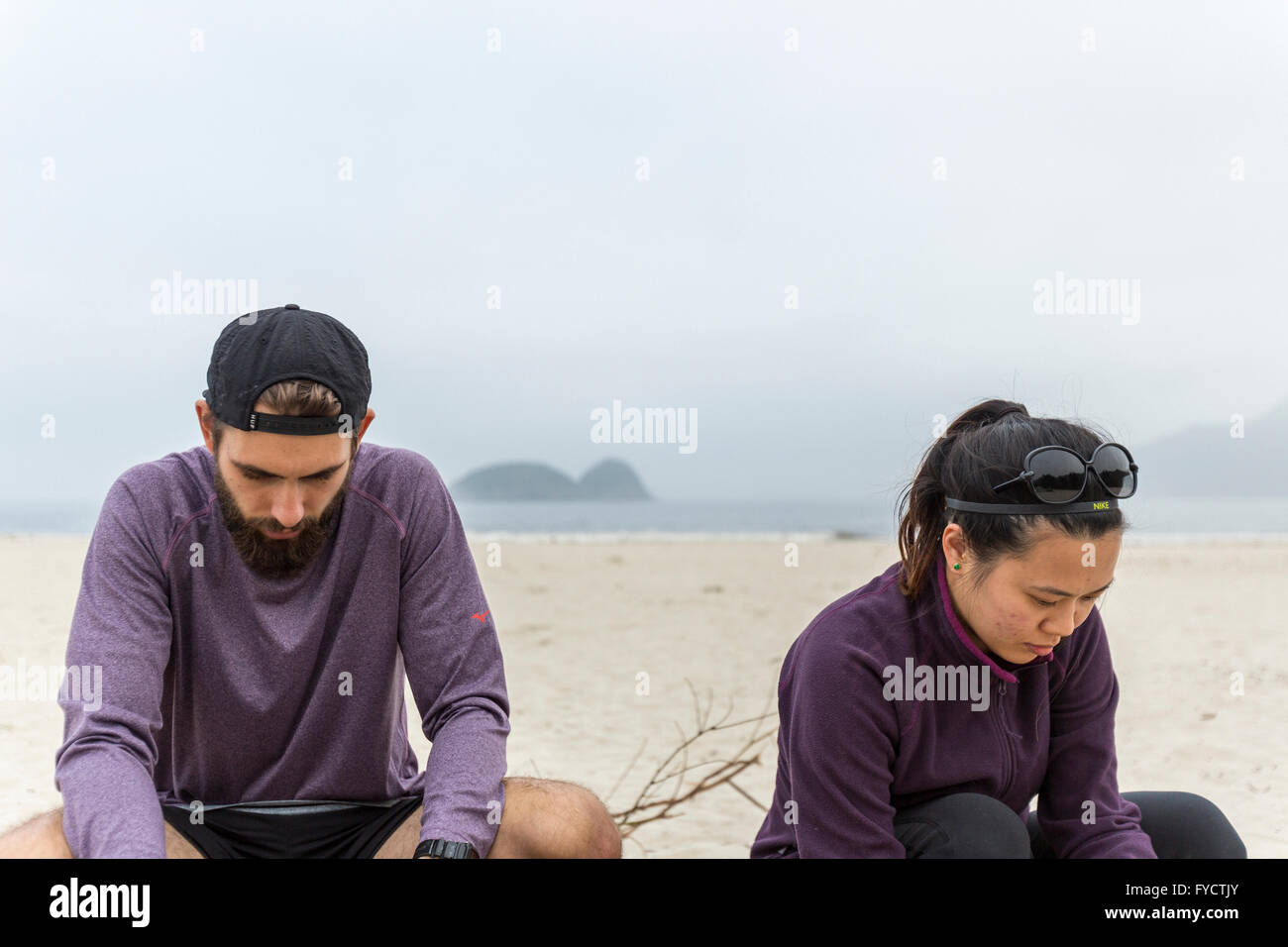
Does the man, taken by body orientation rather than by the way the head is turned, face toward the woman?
no

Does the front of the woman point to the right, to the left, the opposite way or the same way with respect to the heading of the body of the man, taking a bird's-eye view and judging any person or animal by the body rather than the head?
the same way

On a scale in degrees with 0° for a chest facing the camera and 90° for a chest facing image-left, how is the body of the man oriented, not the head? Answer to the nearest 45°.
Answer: approximately 0°

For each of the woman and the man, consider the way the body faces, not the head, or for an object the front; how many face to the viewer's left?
0

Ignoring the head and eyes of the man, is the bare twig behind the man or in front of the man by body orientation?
behind

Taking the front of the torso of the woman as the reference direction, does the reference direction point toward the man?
no

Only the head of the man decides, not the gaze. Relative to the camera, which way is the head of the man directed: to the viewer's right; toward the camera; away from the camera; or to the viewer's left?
toward the camera

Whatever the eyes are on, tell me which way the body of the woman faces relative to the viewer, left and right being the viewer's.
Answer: facing the viewer and to the right of the viewer

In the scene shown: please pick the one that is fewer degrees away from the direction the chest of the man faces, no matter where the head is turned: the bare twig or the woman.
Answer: the woman

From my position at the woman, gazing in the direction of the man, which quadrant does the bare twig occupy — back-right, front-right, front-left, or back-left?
front-right
